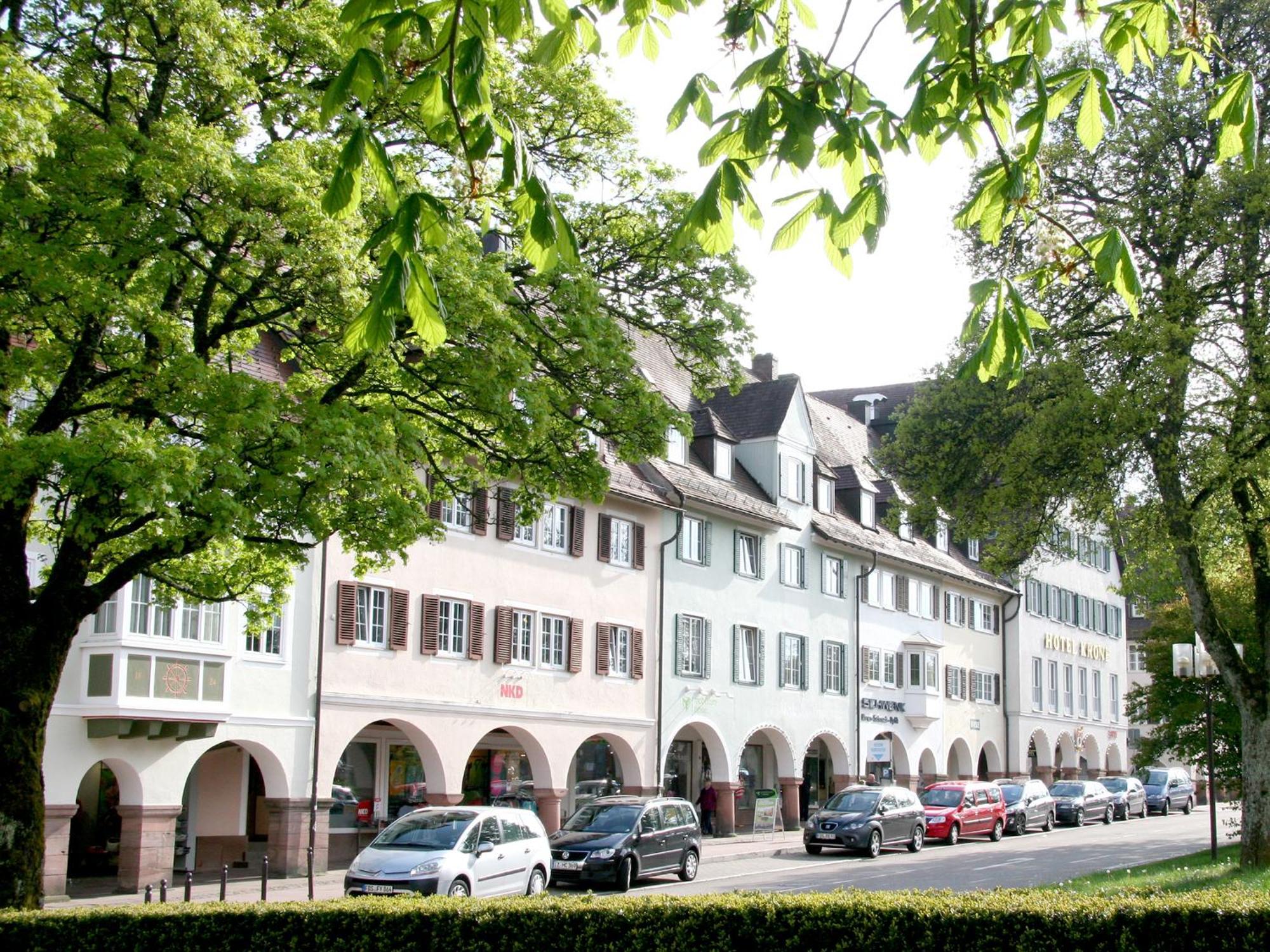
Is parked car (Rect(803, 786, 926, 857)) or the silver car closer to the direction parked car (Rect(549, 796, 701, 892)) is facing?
the silver car

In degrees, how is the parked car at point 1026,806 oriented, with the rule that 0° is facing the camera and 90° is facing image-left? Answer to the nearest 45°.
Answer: approximately 45°

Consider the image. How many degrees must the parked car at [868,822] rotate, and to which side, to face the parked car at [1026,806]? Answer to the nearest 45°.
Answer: approximately 135° to its right

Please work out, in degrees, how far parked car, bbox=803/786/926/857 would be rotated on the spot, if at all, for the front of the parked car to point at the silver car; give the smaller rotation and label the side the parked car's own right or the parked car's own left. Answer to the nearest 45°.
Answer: approximately 45° to the parked car's own left

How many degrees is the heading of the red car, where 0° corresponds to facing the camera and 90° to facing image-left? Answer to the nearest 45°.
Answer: approximately 45°

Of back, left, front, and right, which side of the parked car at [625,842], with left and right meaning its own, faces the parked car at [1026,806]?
back

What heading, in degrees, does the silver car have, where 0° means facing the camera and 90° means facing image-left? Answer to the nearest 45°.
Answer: approximately 45°

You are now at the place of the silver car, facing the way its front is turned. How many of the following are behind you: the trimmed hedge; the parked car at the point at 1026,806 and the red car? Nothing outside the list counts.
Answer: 2

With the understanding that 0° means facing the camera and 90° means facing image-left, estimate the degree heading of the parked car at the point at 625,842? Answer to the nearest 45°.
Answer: approximately 45°

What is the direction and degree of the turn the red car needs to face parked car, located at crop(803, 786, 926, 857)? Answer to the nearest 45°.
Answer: approximately 45° to its left

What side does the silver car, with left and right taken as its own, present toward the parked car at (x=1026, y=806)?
back
